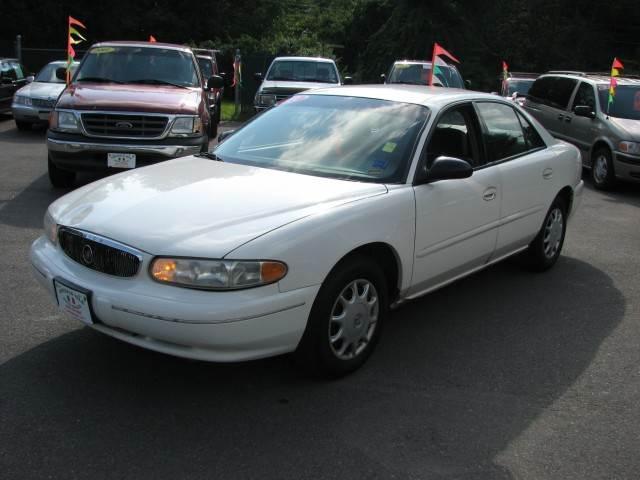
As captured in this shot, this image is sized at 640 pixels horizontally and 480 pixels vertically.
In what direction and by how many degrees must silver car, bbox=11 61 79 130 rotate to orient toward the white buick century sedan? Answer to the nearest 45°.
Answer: approximately 45° to its left

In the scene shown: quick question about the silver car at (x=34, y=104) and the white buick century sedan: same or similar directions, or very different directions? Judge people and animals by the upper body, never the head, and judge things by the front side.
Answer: same or similar directions

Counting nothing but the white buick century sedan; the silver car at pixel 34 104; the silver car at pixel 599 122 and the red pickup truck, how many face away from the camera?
0

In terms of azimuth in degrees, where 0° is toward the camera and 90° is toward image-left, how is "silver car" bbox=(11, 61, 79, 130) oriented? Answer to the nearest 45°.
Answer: approximately 45°

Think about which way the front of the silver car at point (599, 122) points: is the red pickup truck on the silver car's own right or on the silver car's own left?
on the silver car's own right

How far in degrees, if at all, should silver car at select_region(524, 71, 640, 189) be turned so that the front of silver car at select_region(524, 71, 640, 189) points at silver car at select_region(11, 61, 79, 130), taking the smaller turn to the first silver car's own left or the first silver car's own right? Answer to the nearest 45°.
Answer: approximately 135° to the first silver car's own right

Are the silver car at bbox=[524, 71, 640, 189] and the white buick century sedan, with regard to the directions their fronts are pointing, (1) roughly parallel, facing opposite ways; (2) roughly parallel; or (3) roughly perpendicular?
roughly perpendicular

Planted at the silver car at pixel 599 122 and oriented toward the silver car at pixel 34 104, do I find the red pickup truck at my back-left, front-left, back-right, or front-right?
front-left

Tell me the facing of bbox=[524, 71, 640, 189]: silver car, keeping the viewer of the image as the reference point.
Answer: facing the viewer and to the right of the viewer

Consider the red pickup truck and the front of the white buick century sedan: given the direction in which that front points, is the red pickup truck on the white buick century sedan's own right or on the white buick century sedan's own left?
on the white buick century sedan's own right

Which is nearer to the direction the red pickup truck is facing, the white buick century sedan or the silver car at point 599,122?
the white buick century sedan

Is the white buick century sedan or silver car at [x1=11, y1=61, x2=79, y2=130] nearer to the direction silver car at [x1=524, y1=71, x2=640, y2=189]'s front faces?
the white buick century sedan

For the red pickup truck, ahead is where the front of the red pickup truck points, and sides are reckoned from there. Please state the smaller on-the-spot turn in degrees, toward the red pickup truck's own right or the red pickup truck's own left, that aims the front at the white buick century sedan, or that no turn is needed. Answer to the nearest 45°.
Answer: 0° — it already faces it

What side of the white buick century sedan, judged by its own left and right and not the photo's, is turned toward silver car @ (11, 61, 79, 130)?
right

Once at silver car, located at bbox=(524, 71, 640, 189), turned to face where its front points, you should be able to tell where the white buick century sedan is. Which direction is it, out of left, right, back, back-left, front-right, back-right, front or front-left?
front-right

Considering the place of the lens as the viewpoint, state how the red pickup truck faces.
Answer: facing the viewer

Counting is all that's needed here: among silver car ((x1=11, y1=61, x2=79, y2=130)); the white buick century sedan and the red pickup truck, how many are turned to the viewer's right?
0
